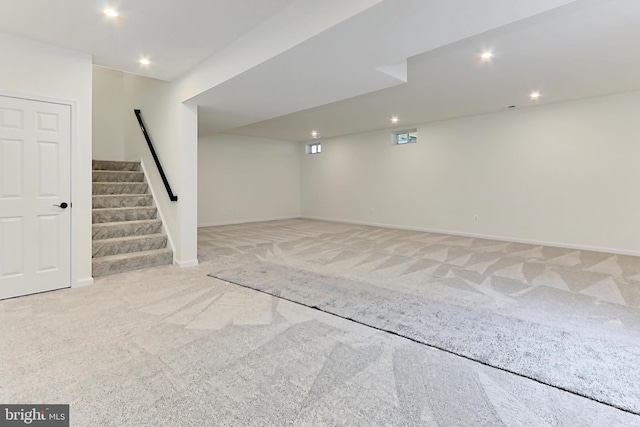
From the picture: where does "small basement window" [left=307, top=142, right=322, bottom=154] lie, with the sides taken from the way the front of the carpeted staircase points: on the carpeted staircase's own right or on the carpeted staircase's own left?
on the carpeted staircase's own left

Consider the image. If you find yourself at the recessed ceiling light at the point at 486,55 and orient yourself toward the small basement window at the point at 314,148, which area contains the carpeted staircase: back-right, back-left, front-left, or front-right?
front-left

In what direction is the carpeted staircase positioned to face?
toward the camera

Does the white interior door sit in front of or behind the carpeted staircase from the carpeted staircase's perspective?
in front

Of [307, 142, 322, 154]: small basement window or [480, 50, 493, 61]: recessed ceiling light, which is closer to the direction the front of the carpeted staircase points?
the recessed ceiling light

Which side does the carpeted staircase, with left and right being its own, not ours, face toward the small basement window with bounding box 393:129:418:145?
left
